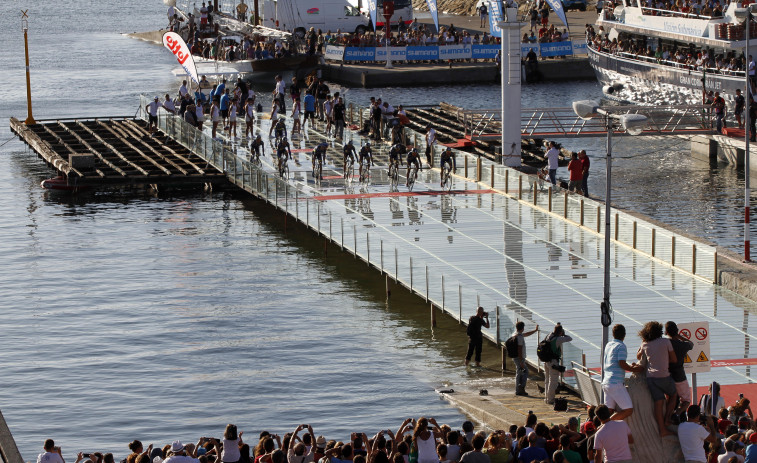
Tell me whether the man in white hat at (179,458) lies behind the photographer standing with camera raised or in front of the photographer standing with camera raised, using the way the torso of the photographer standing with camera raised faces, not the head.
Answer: behind

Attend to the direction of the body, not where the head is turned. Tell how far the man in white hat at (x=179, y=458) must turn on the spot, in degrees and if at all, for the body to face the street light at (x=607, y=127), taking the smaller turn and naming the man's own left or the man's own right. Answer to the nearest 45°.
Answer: approximately 45° to the man's own right

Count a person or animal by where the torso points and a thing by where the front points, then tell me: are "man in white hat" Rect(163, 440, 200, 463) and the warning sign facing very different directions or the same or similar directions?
very different directions

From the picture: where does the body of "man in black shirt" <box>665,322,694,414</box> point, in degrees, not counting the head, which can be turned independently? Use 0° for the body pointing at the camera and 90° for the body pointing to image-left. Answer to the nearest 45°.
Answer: approximately 135°

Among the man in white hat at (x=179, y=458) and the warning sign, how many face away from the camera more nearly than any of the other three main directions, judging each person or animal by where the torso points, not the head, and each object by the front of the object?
1

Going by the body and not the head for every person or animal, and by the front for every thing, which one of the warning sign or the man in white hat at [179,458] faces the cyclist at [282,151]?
the man in white hat

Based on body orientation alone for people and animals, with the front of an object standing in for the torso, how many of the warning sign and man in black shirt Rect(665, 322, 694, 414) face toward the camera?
1

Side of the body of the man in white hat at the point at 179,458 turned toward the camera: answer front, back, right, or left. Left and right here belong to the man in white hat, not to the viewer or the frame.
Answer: back

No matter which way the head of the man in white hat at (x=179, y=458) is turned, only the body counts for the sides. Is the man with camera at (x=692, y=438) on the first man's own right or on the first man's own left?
on the first man's own right

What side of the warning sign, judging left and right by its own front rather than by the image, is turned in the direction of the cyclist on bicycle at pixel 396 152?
back

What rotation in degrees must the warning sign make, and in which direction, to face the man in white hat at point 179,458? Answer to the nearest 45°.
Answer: approximately 45° to its right
